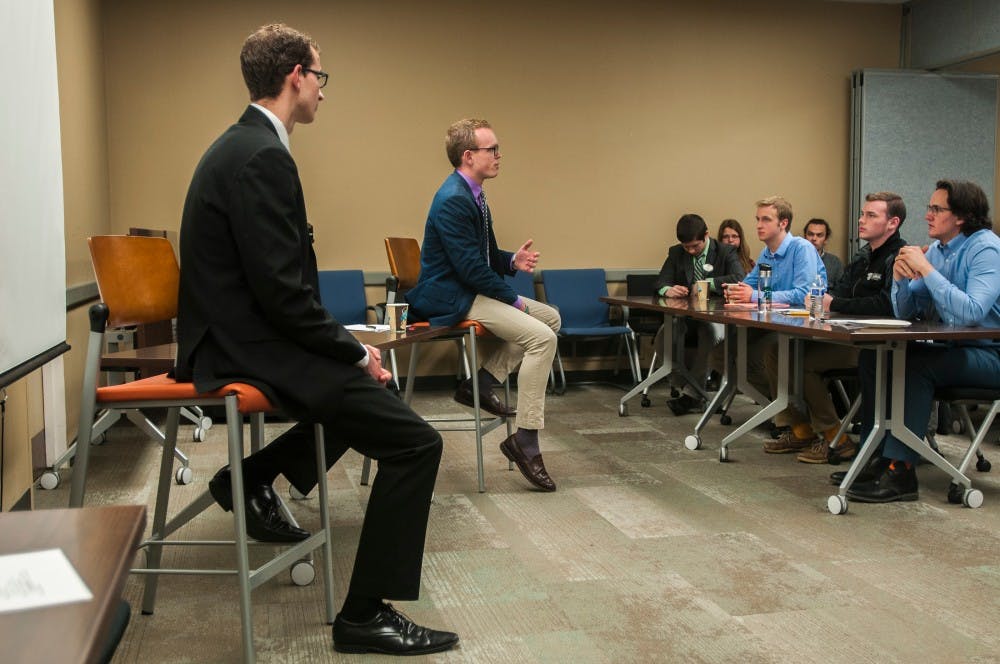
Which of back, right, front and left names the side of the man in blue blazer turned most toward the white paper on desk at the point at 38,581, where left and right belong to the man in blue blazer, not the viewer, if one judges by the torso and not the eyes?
right

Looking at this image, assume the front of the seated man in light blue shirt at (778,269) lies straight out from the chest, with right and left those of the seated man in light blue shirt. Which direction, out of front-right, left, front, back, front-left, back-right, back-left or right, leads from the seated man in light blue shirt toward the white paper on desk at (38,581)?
front-left

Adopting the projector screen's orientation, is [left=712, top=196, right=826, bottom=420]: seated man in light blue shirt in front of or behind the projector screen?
in front

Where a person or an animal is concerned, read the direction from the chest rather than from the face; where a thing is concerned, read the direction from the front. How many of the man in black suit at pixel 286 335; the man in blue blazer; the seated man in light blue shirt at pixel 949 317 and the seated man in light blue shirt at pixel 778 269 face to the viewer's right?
2

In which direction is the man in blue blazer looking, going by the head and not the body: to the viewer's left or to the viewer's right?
to the viewer's right

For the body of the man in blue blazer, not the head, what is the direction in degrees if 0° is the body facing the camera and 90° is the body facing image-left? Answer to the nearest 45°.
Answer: approximately 270°

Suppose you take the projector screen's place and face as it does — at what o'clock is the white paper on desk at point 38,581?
The white paper on desk is roughly at 3 o'clock from the projector screen.

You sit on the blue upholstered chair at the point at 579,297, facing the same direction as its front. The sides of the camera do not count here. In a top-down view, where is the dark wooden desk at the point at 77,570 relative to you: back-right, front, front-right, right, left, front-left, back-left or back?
front-right

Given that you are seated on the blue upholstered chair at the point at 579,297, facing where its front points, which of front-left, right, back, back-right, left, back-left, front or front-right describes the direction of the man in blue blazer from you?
front-right

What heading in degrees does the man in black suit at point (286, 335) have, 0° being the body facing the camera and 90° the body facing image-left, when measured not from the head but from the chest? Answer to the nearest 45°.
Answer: approximately 270°

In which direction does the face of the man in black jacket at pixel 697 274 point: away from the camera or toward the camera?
toward the camera

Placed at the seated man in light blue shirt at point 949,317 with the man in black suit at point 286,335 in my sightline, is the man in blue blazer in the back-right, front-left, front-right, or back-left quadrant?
front-right

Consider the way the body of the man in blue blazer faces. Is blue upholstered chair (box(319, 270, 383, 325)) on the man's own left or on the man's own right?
on the man's own left

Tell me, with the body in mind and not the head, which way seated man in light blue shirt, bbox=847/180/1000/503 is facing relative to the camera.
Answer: to the viewer's left

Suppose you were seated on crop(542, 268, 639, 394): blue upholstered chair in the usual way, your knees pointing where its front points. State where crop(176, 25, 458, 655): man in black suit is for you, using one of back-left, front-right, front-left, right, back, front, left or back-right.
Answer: front-right

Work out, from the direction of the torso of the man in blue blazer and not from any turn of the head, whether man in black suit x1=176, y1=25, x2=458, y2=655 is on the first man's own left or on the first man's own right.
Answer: on the first man's own right

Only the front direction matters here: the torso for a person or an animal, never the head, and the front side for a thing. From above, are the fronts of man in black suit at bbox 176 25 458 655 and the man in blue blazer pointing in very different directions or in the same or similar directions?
same or similar directions

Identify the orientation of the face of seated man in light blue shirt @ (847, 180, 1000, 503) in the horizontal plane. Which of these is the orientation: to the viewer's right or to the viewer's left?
to the viewer's left

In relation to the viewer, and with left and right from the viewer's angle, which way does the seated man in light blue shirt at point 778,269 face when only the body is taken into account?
facing the viewer and to the left of the viewer

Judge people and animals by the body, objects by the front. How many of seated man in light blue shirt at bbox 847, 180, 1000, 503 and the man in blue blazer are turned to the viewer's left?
1
